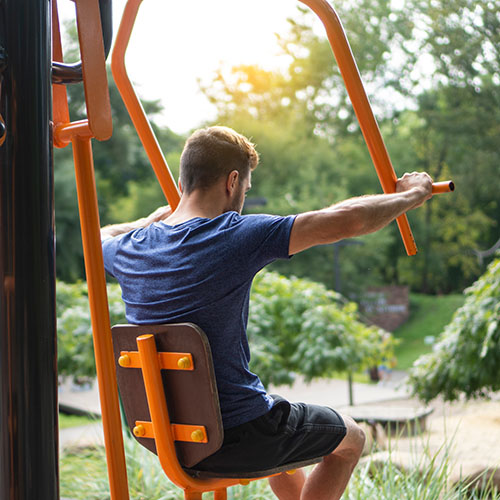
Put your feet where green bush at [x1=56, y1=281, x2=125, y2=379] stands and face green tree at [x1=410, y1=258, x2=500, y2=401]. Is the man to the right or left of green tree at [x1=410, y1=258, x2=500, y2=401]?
right

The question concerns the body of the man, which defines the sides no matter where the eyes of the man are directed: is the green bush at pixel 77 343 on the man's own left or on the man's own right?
on the man's own left

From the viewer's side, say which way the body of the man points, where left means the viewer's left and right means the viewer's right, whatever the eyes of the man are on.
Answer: facing away from the viewer and to the right of the viewer

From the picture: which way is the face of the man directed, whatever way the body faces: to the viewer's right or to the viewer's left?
to the viewer's right

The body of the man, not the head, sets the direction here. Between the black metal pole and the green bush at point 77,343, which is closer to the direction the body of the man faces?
the green bush

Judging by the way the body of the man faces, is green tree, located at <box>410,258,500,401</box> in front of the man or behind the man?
in front

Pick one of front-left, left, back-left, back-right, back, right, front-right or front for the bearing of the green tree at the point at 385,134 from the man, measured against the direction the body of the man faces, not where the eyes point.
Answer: front-left

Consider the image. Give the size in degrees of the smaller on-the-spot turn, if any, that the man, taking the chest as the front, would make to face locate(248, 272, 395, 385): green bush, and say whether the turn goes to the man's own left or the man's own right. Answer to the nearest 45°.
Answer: approximately 45° to the man's own left
